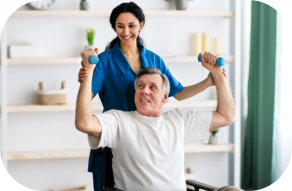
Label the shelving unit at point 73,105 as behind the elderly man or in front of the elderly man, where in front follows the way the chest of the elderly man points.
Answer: behind

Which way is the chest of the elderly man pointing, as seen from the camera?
toward the camera

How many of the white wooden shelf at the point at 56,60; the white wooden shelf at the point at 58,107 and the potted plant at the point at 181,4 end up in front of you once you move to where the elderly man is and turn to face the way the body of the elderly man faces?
0

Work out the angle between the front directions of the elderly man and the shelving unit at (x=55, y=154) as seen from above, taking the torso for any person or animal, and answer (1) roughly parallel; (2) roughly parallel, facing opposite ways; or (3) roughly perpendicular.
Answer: roughly parallel

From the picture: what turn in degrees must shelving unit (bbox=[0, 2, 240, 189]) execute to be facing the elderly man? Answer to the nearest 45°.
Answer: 0° — it already faces them

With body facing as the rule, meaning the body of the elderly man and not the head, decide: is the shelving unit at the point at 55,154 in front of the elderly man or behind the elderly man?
behind

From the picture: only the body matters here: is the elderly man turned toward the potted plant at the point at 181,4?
no

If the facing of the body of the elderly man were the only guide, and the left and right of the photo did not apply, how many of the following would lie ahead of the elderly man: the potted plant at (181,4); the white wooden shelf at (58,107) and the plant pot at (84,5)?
0

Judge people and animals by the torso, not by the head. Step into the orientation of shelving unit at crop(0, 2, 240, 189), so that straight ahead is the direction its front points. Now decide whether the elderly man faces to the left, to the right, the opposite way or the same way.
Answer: the same way

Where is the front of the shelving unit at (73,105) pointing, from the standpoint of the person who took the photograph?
facing the viewer

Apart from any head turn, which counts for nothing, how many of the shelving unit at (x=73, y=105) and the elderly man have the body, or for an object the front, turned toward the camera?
2

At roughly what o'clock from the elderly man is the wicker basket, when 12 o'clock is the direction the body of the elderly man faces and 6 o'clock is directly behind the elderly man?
The wicker basket is roughly at 5 o'clock from the elderly man.
